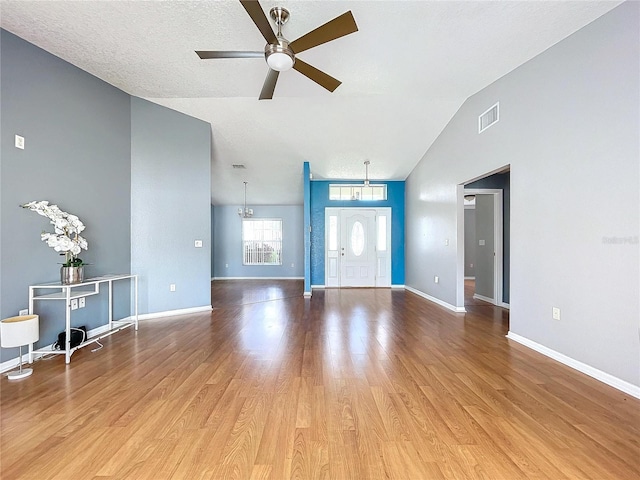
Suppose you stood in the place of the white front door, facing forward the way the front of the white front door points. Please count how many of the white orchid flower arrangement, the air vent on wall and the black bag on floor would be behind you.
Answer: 0

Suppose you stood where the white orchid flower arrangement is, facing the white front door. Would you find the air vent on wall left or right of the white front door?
right

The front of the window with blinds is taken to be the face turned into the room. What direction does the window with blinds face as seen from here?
toward the camera

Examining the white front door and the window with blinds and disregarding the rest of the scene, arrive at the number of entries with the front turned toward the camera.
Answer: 2

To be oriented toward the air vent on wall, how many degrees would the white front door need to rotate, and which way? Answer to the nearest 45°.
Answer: approximately 45° to its left

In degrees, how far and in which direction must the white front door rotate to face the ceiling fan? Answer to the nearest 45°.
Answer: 0° — it already faces it

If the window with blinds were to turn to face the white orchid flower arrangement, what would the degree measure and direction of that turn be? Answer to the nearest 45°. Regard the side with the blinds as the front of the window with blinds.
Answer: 0° — it already faces it

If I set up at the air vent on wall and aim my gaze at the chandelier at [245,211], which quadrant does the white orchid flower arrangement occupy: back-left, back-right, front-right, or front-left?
front-left

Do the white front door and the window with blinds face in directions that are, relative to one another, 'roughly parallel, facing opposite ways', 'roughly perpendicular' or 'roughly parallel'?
roughly parallel

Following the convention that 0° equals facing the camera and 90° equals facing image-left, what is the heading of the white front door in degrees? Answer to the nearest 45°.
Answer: approximately 0°

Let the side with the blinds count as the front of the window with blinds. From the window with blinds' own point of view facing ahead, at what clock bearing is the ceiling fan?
The ceiling fan is roughly at 12 o'clock from the window with blinds.

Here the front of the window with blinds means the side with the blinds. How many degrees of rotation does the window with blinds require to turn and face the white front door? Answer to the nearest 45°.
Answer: approximately 45° to its left

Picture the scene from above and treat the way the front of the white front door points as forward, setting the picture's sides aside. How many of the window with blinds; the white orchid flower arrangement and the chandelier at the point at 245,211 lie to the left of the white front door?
0

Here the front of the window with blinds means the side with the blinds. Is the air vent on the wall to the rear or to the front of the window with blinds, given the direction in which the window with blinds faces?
to the front
